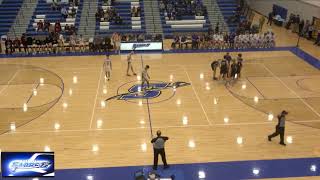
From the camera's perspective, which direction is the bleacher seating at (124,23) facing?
toward the camera

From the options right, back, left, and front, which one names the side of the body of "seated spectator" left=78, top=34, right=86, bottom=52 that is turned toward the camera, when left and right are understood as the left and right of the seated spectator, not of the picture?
front

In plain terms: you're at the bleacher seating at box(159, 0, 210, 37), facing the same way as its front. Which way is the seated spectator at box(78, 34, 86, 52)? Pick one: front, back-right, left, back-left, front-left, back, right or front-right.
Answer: front-right

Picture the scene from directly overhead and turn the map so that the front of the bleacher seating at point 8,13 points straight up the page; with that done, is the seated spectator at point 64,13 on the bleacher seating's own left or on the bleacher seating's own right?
on the bleacher seating's own left

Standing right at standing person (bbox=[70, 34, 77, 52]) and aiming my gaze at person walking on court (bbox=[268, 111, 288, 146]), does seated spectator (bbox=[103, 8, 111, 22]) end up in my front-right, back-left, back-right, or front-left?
back-left

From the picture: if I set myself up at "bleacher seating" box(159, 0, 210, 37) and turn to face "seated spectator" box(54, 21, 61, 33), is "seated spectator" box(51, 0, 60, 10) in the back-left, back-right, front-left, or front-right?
front-right

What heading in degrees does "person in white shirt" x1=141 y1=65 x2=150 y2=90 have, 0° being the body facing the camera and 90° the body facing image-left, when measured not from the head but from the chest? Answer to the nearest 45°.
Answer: approximately 270°

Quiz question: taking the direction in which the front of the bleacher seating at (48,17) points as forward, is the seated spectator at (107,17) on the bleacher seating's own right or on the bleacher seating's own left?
on the bleacher seating's own left

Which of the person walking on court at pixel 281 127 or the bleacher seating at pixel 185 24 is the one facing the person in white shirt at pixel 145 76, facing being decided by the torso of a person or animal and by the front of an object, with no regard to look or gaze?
the bleacher seating

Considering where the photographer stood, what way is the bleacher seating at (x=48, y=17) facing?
facing the viewer

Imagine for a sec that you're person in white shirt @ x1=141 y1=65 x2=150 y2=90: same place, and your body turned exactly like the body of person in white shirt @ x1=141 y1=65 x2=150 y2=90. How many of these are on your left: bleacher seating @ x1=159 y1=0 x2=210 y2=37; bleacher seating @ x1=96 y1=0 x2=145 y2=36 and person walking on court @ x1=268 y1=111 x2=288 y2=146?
2
